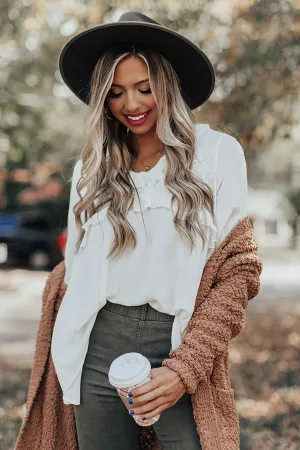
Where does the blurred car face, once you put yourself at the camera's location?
facing to the left of the viewer

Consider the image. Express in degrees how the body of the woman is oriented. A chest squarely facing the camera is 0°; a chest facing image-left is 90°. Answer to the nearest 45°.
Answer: approximately 0°

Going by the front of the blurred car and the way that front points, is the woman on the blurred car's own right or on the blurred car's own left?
on the blurred car's own left

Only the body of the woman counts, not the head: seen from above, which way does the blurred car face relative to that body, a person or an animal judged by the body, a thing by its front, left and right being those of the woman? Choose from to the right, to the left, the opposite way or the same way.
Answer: to the right

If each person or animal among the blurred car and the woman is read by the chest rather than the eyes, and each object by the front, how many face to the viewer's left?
1

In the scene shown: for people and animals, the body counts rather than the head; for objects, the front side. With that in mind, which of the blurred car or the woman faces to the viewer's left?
the blurred car

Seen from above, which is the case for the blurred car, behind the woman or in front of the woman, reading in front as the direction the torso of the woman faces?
behind
